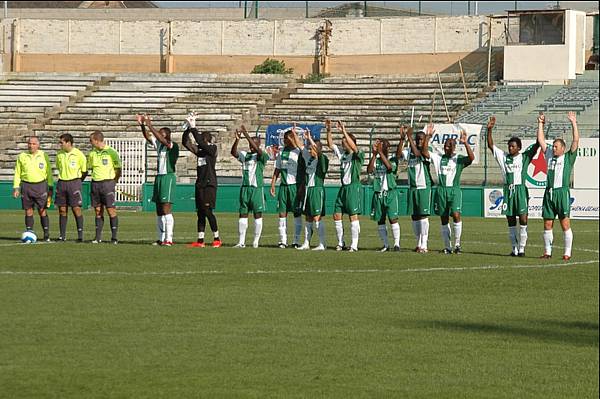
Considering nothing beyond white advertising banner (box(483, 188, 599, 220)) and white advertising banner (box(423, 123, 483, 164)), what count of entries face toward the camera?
2

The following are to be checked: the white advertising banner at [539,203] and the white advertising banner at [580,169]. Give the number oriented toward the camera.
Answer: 2

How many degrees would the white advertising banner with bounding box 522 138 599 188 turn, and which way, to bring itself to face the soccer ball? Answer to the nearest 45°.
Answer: approximately 45° to its right

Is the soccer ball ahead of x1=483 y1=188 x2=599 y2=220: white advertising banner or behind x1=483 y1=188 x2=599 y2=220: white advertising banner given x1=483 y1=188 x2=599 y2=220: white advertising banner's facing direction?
ahead

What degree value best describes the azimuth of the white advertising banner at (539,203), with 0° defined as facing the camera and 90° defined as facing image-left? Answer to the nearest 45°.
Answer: approximately 0°

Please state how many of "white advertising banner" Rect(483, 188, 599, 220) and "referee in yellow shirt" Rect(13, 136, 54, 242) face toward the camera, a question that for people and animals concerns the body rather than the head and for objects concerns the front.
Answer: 2

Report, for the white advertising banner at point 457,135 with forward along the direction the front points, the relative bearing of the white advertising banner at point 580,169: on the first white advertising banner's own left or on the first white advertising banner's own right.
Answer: on the first white advertising banner's own left

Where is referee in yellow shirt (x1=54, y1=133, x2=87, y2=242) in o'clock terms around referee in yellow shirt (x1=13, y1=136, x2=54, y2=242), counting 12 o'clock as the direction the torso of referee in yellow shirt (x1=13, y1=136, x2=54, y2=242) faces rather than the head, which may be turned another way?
referee in yellow shirt (x1=54, y1=133, x2=87, y2=242) is roughly at 10 o'clock from referee in yellow shirt (x1=13, y1=136, x2=54, y2=242).

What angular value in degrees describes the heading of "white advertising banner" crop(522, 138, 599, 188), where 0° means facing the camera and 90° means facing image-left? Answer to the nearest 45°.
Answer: approximately 0°
